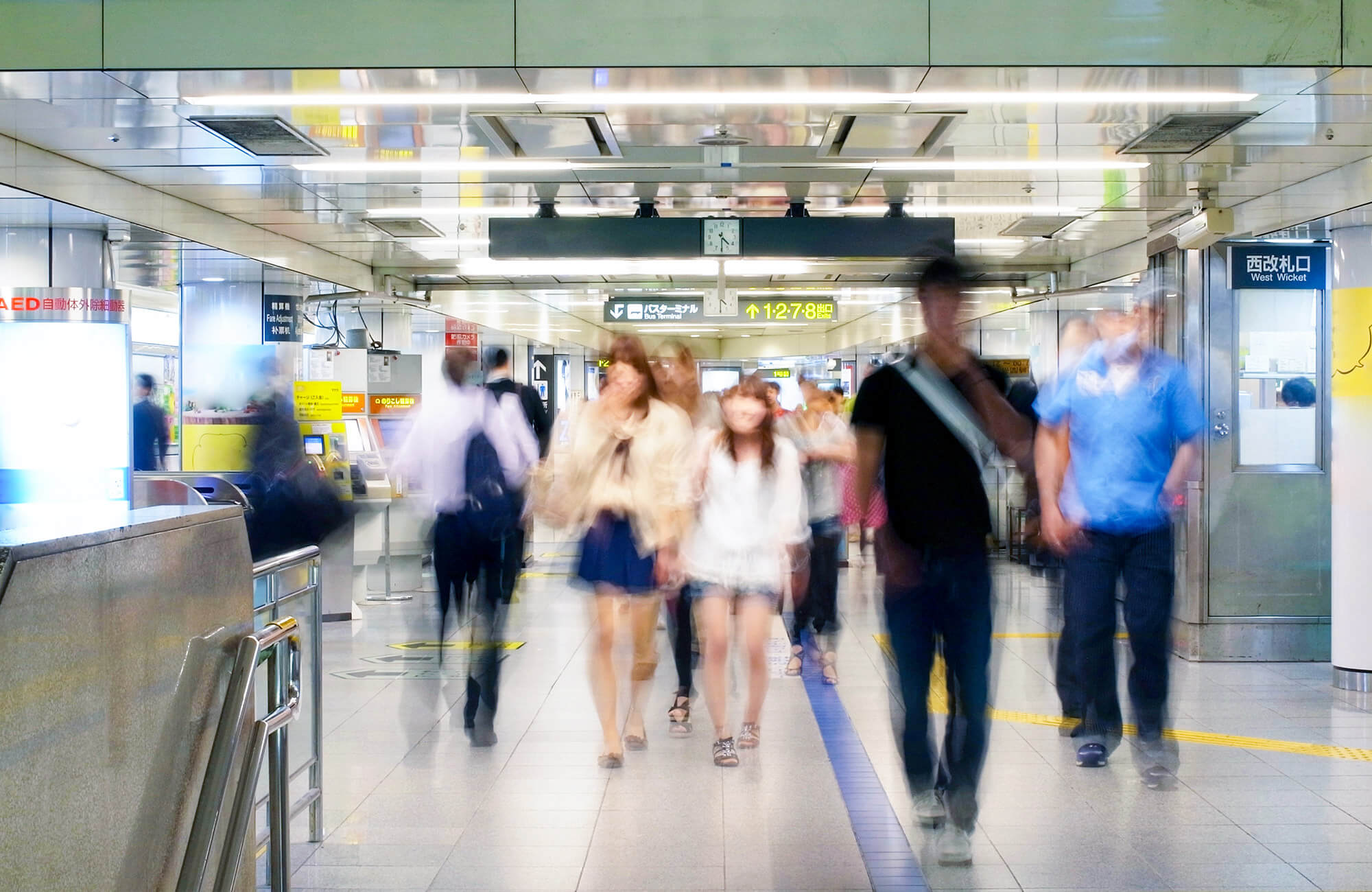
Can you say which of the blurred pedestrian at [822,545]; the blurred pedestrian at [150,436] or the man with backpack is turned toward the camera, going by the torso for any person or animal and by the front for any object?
the blurred pedestrian at [822,545]

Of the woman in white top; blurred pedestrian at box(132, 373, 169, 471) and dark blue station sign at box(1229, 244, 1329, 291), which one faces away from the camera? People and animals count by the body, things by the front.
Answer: the blurred pedestrian

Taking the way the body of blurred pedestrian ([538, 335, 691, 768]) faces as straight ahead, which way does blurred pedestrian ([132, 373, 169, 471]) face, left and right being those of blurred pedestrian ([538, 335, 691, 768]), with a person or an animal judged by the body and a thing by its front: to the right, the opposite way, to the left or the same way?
the opposite way

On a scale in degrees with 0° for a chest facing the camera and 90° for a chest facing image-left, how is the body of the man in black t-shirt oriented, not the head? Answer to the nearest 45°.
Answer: approximately 0°

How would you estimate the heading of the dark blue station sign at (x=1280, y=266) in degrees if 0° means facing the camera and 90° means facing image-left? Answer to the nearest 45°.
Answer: approximately 0°

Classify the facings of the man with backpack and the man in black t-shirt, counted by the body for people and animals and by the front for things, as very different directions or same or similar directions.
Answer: very different directions

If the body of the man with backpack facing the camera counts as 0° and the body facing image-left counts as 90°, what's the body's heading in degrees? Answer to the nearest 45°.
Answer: approximately 180°

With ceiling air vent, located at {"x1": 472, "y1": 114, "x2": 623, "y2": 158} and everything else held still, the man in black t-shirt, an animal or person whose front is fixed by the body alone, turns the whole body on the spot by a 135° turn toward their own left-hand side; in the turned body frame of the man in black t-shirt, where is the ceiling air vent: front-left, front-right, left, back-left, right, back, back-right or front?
left

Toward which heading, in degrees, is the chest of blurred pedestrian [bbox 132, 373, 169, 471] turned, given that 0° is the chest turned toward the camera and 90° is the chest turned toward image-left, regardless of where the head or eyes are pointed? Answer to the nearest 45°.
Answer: approximately 180°

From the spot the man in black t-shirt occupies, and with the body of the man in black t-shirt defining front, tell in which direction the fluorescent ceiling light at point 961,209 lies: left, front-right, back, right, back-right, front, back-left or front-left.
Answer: back
